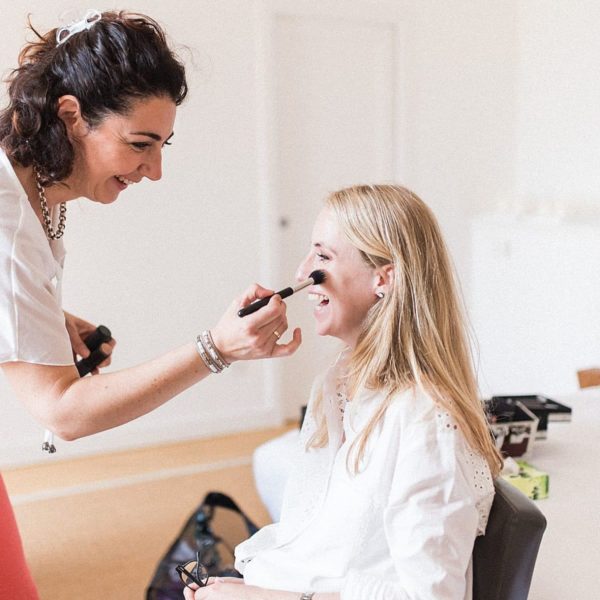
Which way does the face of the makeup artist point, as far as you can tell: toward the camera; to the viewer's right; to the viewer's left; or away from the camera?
to the viewer's right

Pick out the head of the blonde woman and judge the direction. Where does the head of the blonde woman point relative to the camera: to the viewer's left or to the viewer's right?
to the viewer's left

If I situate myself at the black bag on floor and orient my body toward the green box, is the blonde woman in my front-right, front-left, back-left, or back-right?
front-right

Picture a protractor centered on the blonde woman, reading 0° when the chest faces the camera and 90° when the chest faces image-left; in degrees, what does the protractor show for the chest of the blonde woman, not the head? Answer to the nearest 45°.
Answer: approximately 90°

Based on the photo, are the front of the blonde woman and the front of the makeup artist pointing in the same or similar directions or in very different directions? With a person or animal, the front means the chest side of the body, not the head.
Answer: very different directions

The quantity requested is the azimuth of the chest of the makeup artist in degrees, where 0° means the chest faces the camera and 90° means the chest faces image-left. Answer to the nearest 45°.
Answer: approximately 270°

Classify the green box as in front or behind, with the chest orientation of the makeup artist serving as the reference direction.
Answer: in front

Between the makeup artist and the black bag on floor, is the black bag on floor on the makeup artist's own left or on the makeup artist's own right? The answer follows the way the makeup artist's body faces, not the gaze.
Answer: on the makeup artist's own left
